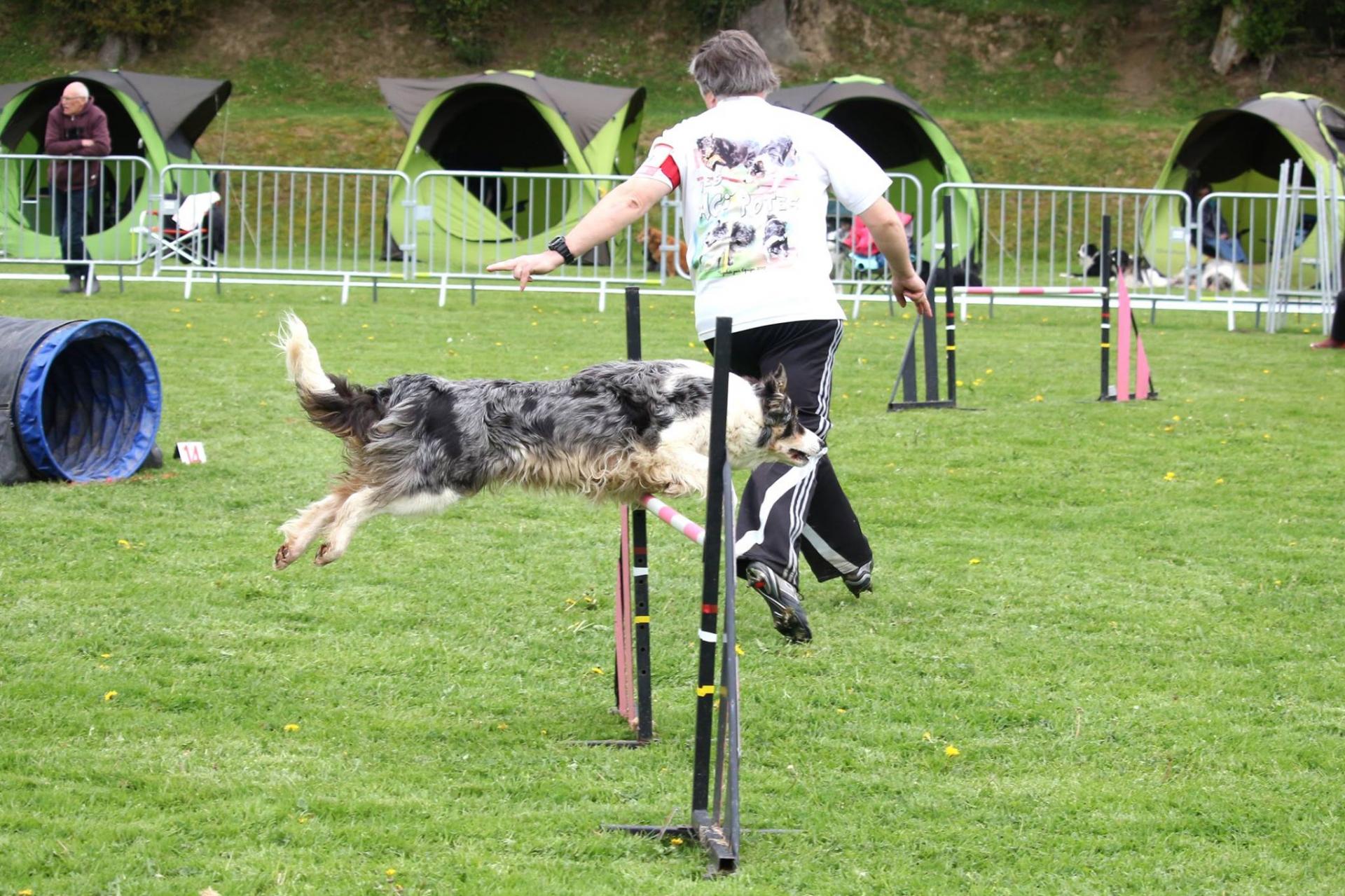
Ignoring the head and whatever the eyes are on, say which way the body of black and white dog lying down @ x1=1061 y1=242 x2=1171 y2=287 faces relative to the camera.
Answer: to the viewer's left

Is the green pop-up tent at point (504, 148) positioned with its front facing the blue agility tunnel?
yes

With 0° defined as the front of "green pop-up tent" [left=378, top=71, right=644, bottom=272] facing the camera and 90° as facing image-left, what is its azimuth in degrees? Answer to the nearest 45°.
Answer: approximately 0°

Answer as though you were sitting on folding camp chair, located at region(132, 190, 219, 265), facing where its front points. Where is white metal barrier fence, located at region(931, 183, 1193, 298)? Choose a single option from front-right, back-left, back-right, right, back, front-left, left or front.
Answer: back

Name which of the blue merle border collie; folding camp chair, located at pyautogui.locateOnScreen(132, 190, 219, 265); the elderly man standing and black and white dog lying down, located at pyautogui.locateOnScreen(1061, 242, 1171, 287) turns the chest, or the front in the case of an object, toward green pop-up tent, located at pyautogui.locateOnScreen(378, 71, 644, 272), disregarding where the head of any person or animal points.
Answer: the black and white dog lying down

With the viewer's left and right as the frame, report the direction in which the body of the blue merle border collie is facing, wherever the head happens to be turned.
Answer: facing to the right of the viewer

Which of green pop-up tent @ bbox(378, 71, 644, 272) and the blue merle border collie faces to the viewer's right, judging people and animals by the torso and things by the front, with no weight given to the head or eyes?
the blue merle border collie

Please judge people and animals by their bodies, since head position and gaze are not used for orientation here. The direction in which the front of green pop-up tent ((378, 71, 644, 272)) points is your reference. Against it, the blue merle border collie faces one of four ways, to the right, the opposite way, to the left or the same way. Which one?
to the left

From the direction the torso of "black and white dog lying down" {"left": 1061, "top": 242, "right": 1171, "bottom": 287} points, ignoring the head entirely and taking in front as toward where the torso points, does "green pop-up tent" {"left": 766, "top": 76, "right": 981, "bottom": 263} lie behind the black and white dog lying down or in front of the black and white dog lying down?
in front

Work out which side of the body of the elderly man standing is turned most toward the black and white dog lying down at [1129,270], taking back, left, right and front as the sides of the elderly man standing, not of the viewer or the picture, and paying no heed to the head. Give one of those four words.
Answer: left

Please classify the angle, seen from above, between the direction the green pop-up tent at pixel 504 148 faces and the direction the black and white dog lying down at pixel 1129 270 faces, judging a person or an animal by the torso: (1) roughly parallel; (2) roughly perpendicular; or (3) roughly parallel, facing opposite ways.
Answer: roughly perpendicular
